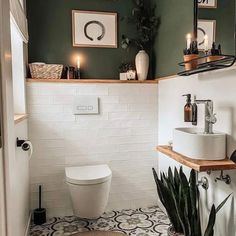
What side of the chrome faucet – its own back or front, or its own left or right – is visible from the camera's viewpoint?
left

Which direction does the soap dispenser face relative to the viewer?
to the viewer's left
